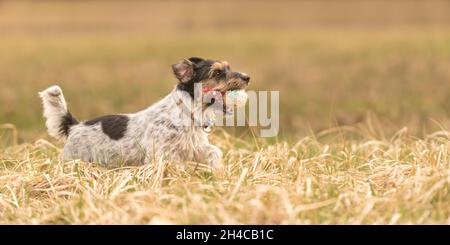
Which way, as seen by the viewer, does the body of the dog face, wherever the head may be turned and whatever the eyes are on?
to the viewer's right
